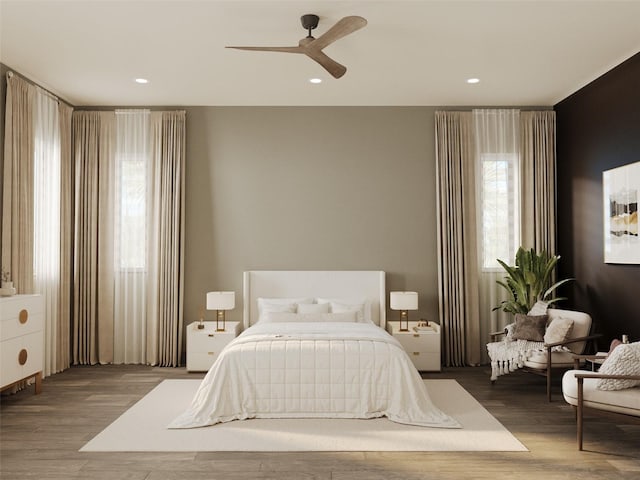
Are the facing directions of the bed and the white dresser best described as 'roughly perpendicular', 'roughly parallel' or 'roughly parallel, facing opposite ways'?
roughly perpendicular

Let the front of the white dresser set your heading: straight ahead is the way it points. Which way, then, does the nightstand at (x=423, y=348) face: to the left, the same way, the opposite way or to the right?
to the right

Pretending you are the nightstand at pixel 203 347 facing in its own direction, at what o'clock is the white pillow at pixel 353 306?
The white pillow is roughly at 9 o'clock from the nightstand.

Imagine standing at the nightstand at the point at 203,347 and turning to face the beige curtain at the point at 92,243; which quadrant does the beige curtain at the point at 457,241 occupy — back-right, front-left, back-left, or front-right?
back-right

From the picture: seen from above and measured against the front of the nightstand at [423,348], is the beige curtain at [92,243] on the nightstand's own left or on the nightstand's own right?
on the nightstand's own right

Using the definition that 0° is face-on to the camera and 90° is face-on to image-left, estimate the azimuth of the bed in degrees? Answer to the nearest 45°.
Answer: approximately 0°

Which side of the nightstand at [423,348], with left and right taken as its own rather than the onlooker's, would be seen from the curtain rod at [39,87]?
right

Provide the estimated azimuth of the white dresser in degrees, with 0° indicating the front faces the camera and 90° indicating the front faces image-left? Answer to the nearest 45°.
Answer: approximately 315°
